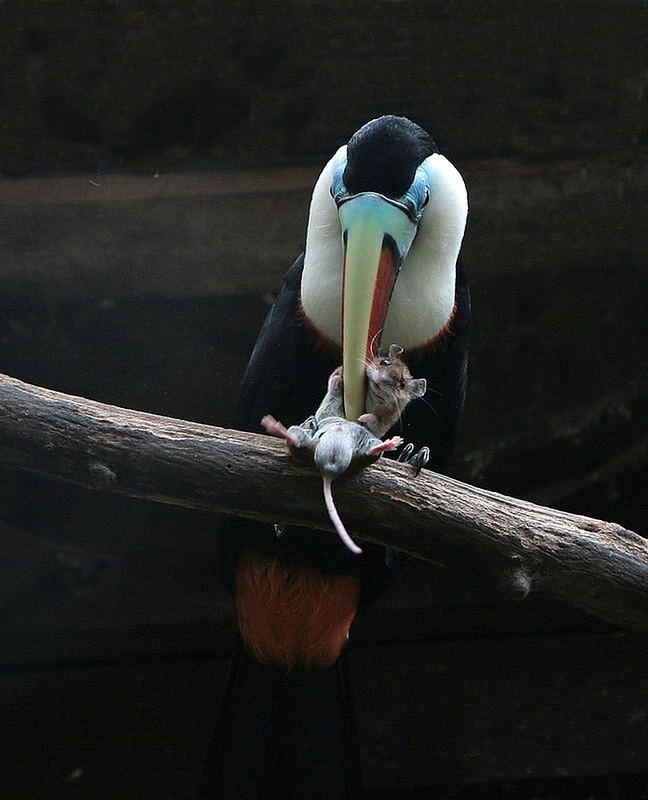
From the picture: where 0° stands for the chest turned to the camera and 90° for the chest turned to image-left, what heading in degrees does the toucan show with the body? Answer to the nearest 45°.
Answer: approximately 0°
